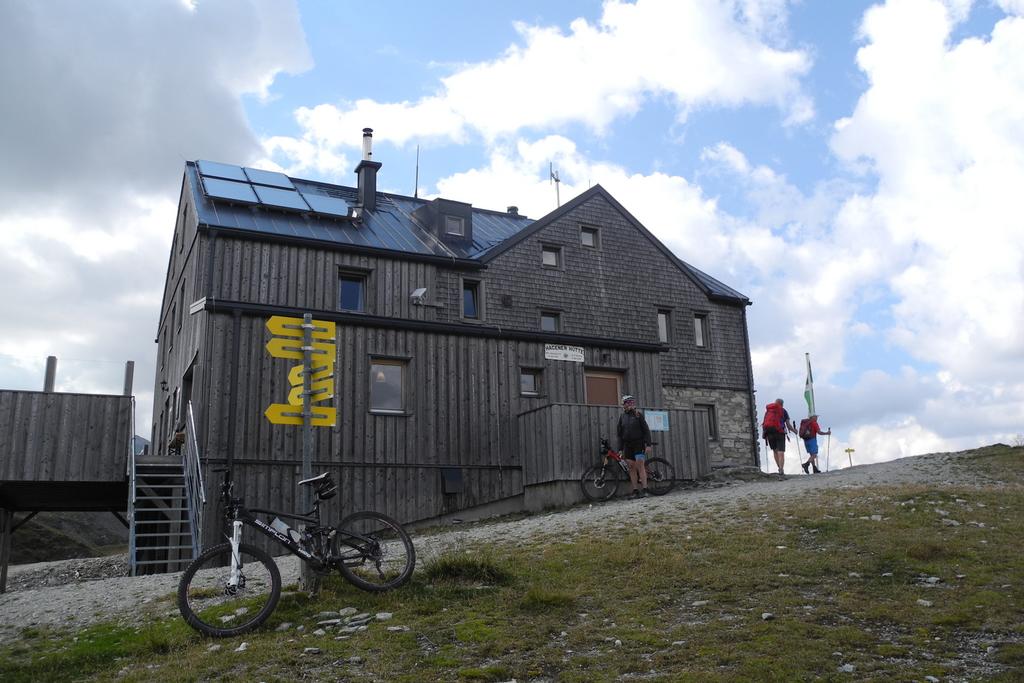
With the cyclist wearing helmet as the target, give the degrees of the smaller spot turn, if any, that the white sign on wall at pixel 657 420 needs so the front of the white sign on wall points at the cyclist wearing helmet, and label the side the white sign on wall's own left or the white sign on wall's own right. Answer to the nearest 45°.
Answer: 0° — it already faces them

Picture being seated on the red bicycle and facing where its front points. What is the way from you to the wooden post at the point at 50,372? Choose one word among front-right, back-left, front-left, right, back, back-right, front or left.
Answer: front

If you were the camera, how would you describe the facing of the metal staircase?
facing the viewer

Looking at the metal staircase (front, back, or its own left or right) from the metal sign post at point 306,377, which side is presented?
front

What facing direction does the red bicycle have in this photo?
to the viewer's left

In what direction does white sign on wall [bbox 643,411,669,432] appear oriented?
toward the camera

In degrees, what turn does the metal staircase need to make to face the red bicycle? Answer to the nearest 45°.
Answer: approximately 90° to its left

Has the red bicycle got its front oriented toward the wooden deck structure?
yes

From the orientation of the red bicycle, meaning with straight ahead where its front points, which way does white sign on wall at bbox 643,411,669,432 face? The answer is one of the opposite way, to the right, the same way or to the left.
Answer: to the left

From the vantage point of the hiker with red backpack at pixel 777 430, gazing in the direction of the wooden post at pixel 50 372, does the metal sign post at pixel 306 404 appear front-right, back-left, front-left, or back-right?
front-left

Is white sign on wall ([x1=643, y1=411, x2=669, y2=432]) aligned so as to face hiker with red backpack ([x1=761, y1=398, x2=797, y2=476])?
no

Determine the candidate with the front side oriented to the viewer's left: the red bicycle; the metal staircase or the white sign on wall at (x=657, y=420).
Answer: the red bicycle
